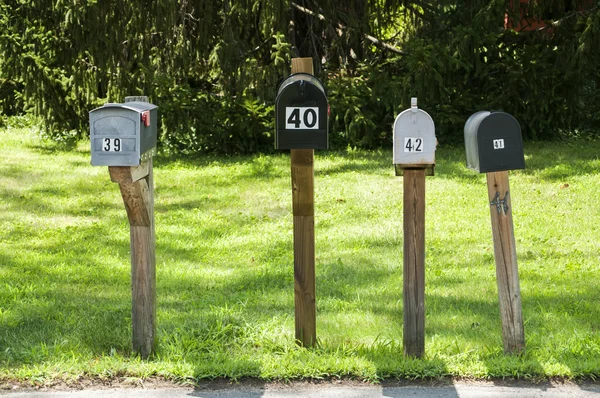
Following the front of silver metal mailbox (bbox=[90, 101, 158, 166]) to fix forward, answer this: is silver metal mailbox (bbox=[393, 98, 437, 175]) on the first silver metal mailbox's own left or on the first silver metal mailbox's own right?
on the first silver metal mailbox's own left

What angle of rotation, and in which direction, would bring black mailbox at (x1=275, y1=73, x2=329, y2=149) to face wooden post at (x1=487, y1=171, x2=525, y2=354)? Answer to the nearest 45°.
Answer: approximately 90° to its left

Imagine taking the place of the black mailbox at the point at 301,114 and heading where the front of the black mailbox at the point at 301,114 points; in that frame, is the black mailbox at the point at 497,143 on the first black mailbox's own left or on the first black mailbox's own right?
on the first black mailbox's own left

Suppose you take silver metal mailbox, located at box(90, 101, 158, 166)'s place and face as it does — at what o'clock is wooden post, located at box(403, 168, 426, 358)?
The wooden post is roughly at 9 o'clock from the silver metal mailbox.

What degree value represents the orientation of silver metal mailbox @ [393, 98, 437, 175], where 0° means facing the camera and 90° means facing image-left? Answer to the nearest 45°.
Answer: approximately 0°

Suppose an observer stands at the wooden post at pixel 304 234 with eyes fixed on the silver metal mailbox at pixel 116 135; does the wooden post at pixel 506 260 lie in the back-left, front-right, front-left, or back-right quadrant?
back-left

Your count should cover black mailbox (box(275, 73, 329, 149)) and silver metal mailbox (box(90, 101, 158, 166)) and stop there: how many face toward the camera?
2

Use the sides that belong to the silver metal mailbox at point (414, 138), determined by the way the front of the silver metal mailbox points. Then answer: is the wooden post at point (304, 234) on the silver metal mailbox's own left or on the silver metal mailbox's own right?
on the silver metal mailbox's own right
